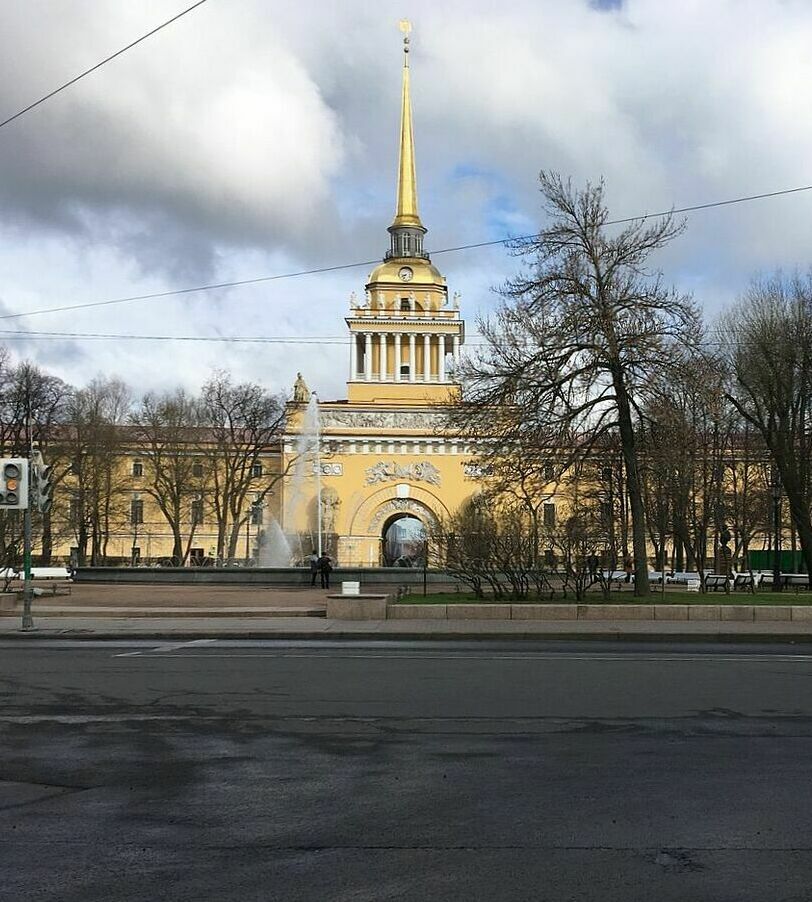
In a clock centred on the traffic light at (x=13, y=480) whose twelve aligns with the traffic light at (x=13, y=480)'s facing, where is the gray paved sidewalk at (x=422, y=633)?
The gray paved sidewalk is roughly at 10 o'clock from the traffic light.

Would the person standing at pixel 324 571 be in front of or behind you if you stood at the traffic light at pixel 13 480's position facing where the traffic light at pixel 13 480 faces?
behind

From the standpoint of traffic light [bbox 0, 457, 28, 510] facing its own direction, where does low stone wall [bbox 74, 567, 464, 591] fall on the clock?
The low stone wall is roughly at 7 o'clock from the traffic light.

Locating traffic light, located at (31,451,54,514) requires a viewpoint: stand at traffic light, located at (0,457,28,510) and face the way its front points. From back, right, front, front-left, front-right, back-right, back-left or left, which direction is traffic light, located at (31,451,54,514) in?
back-left

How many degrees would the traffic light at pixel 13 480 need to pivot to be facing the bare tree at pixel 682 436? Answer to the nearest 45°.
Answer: approximately 90° to its left

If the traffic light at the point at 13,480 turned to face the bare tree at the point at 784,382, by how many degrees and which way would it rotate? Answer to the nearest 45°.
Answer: approximately 90° to its left

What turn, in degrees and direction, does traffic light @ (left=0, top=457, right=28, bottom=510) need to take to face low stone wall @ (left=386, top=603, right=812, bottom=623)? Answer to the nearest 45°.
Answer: approximately 90° to its left

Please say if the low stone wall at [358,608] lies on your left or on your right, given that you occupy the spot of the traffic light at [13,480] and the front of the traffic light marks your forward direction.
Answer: on your left

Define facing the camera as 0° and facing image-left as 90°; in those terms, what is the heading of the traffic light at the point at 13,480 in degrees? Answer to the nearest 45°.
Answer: approximately 0°
